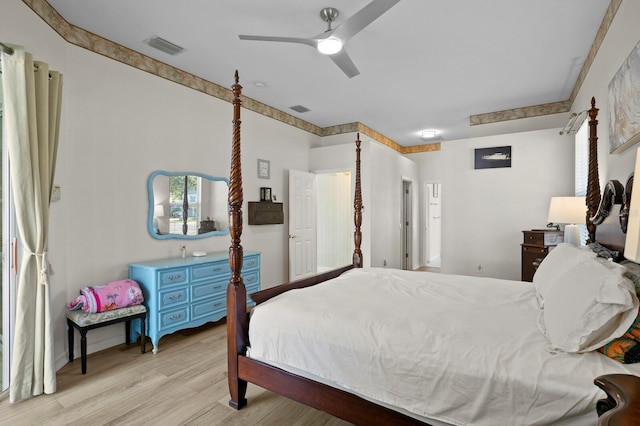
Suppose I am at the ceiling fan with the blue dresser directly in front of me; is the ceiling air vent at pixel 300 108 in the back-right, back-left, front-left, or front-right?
front-right

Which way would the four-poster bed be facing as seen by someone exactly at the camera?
facing to the left of the viewer

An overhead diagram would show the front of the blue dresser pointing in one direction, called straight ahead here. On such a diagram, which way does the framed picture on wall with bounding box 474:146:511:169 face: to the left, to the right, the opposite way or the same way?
to the right

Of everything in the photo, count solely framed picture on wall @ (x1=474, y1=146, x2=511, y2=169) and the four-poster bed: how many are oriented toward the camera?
1

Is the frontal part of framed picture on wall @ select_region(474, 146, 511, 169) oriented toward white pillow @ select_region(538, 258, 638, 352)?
yes

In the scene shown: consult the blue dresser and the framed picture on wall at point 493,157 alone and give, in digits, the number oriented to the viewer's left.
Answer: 0

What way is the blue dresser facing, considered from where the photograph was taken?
facing the viewer and to the right of the viewer

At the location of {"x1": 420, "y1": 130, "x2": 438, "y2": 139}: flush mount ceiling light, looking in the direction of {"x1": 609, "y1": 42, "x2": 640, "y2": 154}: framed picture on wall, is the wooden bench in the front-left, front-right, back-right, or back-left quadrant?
front-right

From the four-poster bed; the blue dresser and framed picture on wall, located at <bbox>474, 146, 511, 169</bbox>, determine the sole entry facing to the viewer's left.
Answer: the four-poster bed

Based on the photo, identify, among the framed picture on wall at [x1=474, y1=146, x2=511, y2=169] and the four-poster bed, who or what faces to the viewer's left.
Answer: the four-poster bed

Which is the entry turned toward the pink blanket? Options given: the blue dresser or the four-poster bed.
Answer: the four-poster bed

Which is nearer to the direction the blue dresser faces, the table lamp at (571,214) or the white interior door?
the table lamp

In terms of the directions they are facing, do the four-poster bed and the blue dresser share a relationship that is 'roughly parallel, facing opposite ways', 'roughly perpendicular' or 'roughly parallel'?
roughly parallel, facing opposite ways

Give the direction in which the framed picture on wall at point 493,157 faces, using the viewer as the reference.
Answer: facing the viewer

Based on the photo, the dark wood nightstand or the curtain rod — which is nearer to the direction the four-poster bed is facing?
the curtain rod

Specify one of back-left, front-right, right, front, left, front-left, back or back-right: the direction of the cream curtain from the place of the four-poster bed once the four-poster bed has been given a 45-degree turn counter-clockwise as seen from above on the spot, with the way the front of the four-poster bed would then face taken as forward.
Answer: front-right

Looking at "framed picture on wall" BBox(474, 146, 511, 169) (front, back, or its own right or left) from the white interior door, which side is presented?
right

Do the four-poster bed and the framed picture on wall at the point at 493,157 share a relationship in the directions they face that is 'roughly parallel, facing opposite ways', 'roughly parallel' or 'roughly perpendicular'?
roughly perpendicular
